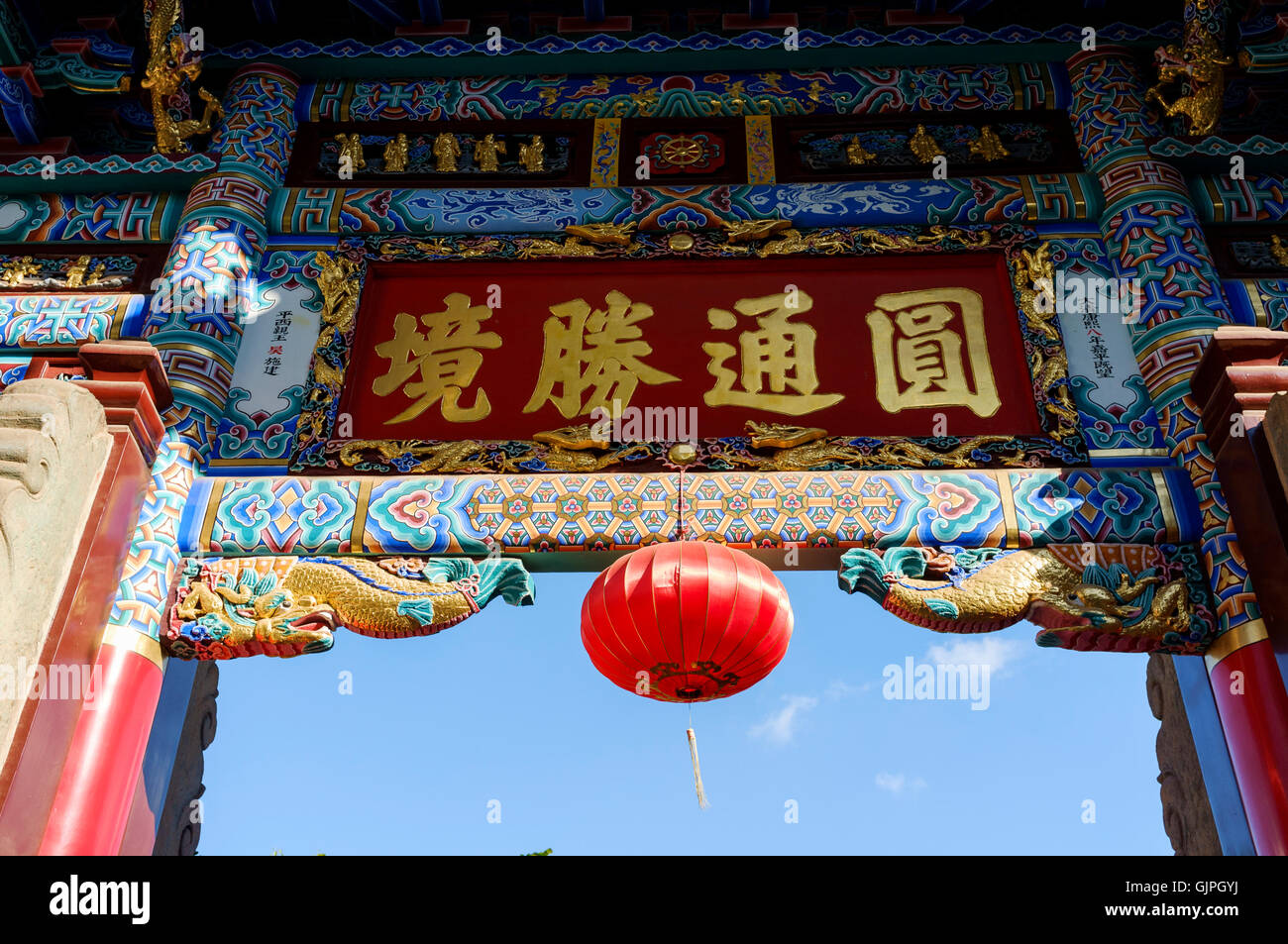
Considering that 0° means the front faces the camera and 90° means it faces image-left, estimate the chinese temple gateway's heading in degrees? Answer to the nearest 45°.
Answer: approximately 0°
